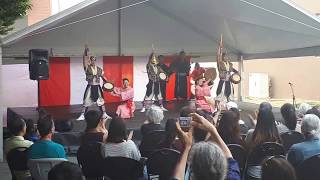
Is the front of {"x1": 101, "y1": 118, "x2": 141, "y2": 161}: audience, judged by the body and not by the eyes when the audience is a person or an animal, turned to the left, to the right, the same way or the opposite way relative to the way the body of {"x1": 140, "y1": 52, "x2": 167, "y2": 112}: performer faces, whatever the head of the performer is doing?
the opposite way

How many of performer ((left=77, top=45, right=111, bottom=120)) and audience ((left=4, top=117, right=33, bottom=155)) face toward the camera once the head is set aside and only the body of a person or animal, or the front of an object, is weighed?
1

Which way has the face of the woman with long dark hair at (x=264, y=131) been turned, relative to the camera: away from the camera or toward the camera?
away from the camera

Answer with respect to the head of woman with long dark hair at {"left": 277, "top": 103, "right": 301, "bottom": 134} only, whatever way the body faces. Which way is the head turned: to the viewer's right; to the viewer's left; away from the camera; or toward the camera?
away from the camera

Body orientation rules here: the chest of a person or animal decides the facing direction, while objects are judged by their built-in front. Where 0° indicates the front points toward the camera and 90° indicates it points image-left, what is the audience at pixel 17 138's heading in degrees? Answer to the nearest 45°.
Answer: approximately 225°

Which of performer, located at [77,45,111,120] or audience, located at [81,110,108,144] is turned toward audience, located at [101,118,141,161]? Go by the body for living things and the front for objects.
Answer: the performer

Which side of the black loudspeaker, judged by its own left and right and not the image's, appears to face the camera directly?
front

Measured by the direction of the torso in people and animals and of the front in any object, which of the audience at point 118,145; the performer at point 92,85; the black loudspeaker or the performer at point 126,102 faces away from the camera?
the audience

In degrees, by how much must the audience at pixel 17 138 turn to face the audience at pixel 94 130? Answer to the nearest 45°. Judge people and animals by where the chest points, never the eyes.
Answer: approximately 45° to their right

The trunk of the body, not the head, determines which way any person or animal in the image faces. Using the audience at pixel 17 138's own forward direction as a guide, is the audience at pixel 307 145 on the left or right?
on their right

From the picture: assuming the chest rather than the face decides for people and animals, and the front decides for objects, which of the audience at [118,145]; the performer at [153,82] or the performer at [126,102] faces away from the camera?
the audience

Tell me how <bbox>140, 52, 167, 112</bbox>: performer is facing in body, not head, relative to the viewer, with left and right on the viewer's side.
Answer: facing the viewer
